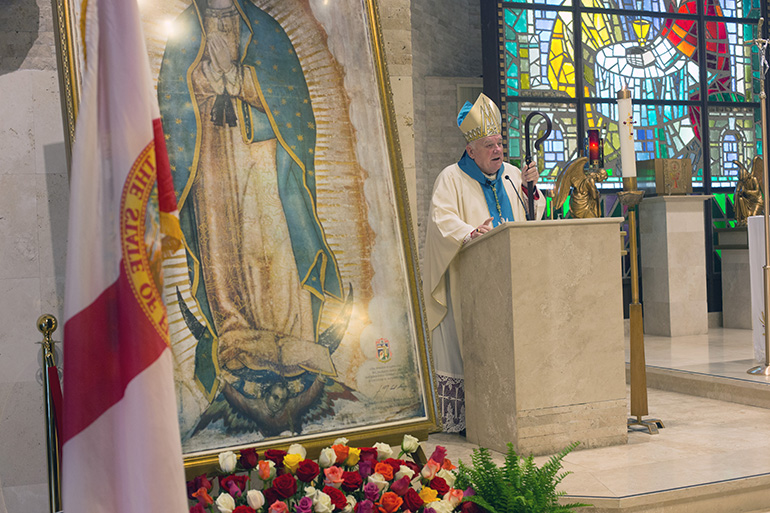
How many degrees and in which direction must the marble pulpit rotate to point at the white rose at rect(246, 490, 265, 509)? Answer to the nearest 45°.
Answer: approximately 90° to its right

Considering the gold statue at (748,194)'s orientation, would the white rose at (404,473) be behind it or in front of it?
in front

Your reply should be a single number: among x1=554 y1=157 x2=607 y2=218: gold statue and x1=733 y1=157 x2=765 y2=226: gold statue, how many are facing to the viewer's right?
1

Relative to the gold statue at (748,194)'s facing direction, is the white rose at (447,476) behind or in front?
in front

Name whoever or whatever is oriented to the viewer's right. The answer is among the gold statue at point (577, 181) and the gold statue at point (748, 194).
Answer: the gold statue at point (577, 181)

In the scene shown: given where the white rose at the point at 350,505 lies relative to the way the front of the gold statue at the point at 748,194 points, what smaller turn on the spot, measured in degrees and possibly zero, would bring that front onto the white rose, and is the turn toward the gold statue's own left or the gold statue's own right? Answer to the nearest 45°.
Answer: approximately 45° to the gold statue's own left

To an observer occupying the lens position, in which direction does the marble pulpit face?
facing the viewer and to the right of the viewer

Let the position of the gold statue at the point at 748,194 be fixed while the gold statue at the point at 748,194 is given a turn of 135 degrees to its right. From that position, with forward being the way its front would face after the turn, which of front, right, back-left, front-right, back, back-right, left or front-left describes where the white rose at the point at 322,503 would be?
back

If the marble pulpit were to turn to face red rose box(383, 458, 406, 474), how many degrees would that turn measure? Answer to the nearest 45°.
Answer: approximately 90° to its right

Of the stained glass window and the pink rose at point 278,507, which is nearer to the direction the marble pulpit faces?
the pink rose

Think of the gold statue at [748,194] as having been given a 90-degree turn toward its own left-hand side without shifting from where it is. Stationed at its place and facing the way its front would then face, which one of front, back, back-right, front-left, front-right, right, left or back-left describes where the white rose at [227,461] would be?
front-right

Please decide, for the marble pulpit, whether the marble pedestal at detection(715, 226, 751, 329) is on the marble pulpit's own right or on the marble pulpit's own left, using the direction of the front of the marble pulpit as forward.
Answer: on the marble pulpit's own left

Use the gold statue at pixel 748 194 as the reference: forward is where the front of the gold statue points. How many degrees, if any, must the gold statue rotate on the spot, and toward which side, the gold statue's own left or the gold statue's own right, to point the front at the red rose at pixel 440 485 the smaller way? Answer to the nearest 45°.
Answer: approximately 45° to the gold statue's own left

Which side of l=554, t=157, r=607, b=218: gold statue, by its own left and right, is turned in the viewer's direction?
right
